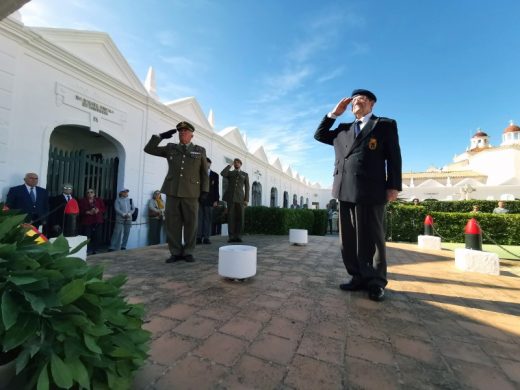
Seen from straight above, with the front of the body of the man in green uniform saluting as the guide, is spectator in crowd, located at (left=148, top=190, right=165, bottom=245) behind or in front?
behind

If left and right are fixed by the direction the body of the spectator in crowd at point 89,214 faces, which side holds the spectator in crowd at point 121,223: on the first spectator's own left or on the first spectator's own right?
on the first spectator's own left

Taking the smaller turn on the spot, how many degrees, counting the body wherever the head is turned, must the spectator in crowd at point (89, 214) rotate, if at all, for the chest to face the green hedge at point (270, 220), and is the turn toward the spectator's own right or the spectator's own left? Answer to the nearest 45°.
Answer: approximately 90° to the spectator's own left

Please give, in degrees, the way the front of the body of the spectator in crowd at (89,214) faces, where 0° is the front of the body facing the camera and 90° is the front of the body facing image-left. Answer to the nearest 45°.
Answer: approximately 0°

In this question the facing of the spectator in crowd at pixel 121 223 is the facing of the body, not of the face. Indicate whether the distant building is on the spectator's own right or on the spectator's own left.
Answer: on the spectator's own left

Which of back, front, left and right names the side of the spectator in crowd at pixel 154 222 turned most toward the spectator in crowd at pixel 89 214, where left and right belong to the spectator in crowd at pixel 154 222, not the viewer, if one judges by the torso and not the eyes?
right

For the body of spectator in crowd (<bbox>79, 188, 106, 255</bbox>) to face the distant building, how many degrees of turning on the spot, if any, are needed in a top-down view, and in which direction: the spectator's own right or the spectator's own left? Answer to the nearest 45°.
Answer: approximately 90° to the spectator's own left

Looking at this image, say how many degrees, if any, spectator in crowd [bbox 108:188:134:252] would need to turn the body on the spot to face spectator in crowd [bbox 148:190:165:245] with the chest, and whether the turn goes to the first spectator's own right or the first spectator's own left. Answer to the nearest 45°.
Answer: approximately 90° to the first spectator's own left

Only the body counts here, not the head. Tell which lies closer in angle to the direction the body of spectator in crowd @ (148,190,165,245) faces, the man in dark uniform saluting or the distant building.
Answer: the man in dark uniform saluting
